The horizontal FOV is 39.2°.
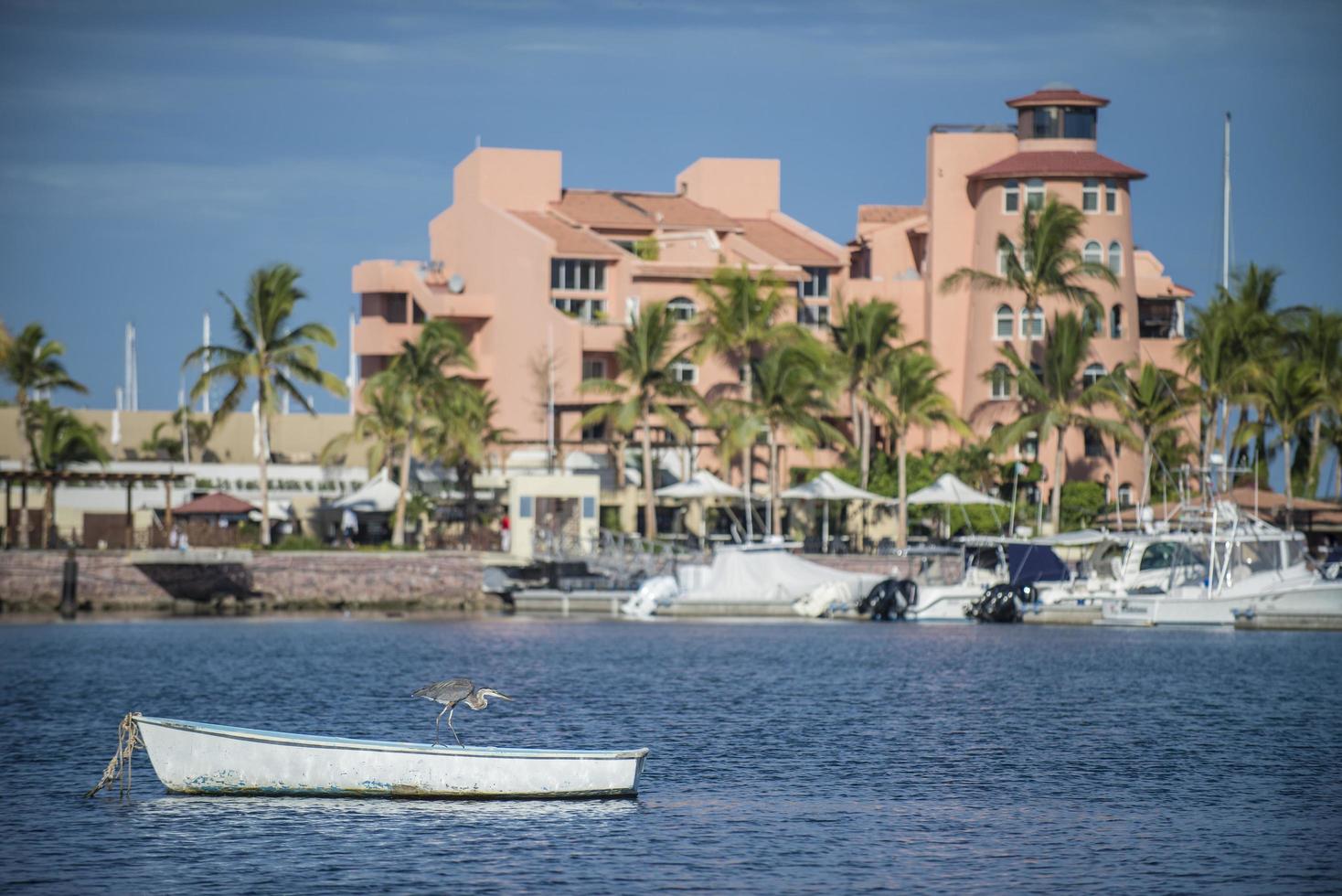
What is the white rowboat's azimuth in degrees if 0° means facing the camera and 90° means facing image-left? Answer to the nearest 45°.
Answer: approximately 90°
